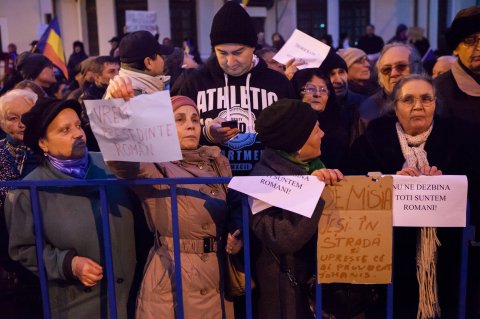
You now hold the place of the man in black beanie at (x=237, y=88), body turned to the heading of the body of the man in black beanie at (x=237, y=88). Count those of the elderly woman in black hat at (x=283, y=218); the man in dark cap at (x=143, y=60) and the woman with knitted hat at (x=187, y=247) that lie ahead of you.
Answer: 2

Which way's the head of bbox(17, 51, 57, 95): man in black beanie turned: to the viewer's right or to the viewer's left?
to the viewer's right

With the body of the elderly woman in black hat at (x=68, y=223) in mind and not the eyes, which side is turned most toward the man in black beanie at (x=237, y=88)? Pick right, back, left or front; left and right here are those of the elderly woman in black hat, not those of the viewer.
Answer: left

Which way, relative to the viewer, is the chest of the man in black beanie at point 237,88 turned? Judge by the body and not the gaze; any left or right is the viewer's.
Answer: facing the viewer

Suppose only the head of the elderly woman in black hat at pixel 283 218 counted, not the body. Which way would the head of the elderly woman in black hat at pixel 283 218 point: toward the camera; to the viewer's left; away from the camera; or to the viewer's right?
to the viewer's right

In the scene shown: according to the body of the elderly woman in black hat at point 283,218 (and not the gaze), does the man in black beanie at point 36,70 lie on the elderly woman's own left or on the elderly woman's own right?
on the elderly woman's own left

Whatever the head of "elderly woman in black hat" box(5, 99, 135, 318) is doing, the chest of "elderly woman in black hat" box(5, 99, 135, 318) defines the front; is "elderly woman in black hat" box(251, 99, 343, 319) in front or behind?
in front
